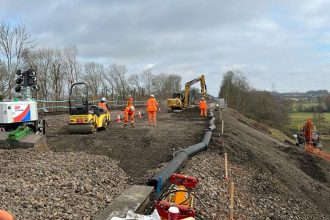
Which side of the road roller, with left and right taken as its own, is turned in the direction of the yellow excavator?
front

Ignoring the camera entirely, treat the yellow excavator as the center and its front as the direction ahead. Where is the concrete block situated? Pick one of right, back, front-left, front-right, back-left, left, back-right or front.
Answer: back-right

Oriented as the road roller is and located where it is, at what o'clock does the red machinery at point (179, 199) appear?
The red machinery is roughly at 4 o'clock from the road roller.

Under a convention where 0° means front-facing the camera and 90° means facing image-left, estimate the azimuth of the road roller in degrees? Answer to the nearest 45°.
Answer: approximately 225°

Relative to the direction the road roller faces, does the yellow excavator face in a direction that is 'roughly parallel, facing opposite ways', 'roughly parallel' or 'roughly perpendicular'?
roughly parallel

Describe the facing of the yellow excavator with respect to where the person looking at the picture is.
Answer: facing away from the viewer and to the right of the viewer

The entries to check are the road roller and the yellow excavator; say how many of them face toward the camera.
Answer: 0

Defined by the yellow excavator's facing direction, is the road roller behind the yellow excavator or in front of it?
behind

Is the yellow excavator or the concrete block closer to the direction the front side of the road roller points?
the yellow excavator

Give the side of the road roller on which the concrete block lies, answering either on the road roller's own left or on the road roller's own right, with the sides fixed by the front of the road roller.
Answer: on the road roller's own right

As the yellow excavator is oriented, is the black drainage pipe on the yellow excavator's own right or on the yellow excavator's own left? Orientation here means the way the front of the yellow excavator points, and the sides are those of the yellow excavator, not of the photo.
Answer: on the yellow excavator's own right
